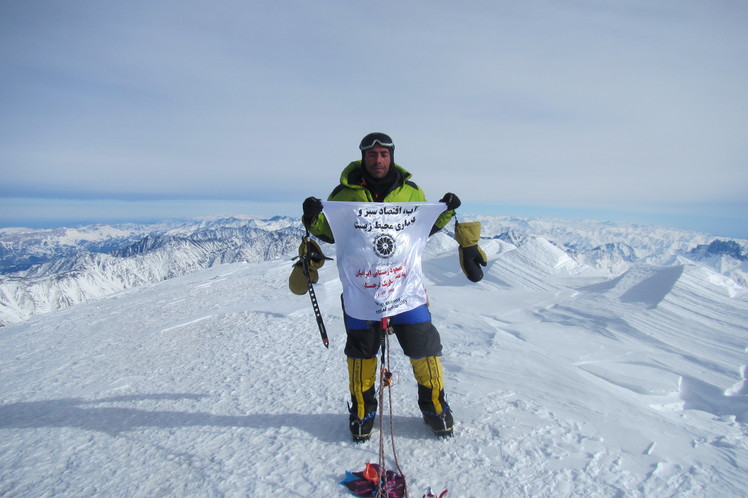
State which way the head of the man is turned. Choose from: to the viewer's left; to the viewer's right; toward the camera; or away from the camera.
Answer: toward the camera

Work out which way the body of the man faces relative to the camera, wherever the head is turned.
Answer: toward the camera
